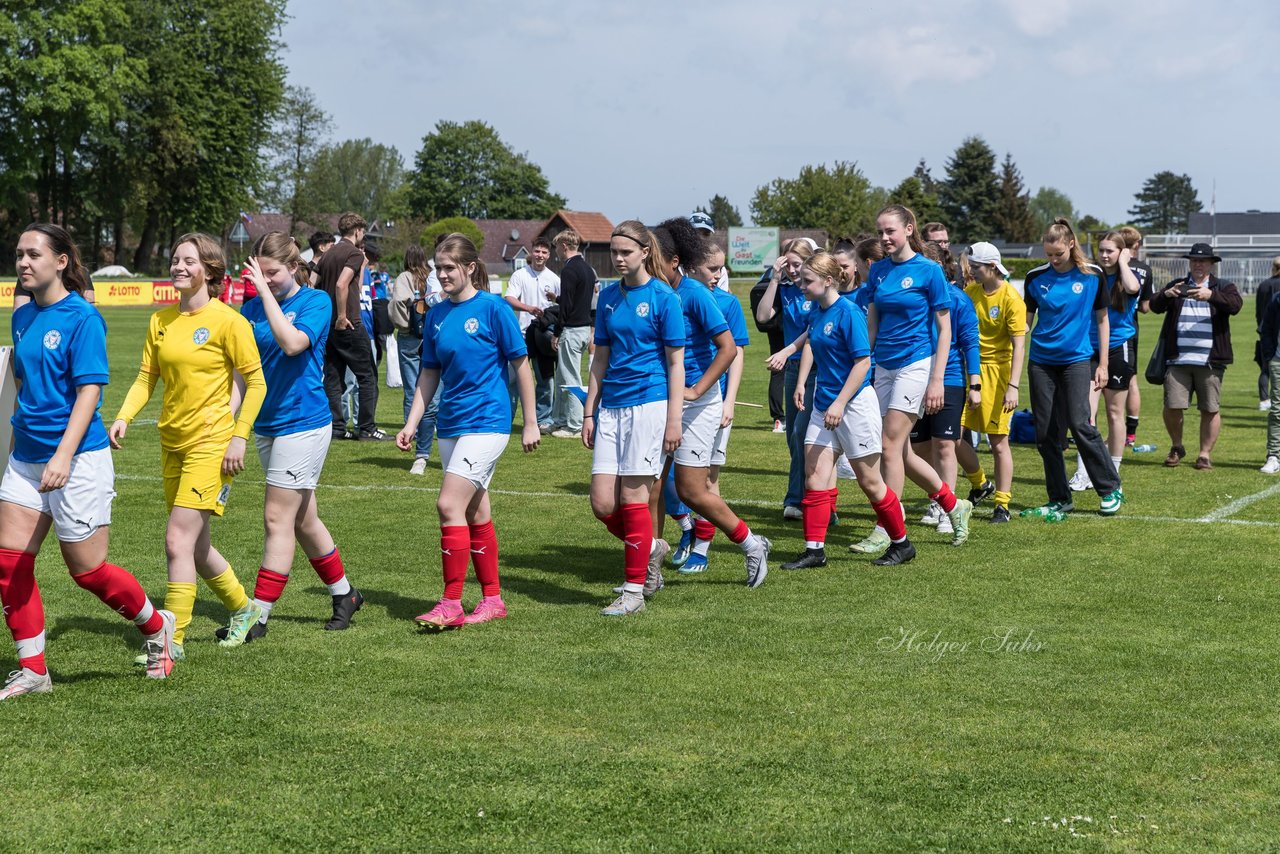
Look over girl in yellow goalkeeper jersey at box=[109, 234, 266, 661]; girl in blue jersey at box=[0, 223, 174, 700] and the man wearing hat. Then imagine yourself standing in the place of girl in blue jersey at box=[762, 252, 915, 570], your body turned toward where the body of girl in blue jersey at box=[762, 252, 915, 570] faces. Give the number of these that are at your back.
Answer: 1

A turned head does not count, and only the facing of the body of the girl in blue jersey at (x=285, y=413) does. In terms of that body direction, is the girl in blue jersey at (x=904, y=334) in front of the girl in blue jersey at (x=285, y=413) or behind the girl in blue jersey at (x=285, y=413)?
behind

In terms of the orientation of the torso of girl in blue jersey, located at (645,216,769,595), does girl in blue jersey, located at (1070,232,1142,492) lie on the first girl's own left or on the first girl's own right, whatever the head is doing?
on the first girl's own right

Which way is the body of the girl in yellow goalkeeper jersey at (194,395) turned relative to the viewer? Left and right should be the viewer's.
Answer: facing the viewer and to the left of the viewer

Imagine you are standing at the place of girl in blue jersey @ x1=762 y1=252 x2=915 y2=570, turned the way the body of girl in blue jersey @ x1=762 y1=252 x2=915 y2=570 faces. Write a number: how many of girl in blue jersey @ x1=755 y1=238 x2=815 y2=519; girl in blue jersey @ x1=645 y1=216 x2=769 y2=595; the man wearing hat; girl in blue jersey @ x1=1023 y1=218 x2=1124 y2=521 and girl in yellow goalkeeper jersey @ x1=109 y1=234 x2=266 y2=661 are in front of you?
2

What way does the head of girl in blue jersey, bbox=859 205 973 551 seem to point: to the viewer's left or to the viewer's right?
to the viewer's left

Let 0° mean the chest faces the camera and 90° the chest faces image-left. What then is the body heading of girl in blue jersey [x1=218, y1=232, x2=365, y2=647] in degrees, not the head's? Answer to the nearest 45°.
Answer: approximately 45°

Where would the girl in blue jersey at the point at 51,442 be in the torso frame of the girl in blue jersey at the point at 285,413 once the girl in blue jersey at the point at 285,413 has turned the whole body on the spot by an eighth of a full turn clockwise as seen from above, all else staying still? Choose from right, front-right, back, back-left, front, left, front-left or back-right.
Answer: front-left

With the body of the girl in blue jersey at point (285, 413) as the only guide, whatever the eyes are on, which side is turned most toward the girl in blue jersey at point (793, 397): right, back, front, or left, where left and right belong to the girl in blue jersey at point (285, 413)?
back

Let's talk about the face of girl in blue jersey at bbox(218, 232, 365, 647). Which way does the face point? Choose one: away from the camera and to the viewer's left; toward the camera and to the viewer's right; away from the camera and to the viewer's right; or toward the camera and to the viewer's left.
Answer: toward the camera and to the viewer's left

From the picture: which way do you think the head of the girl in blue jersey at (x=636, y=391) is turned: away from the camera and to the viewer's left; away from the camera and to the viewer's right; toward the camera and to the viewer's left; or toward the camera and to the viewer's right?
toward the camera and to the viewer's left

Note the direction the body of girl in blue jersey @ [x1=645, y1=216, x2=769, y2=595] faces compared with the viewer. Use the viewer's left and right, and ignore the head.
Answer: facing to the left of the viewer

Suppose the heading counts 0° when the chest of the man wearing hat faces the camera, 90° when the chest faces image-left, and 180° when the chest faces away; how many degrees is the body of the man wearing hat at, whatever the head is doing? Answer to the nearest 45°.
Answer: approximately 0°
